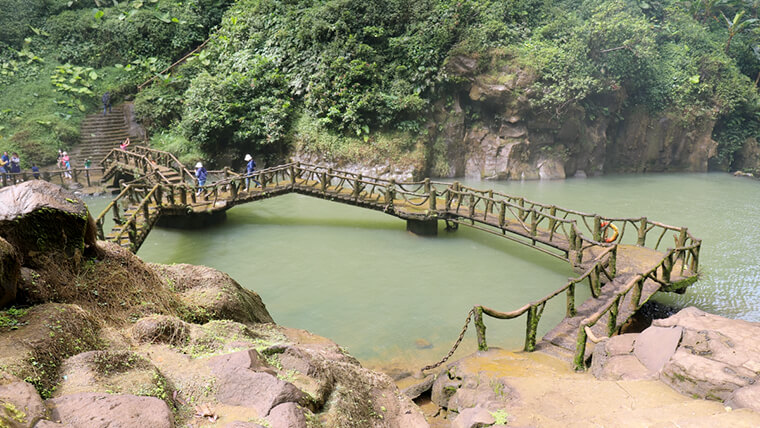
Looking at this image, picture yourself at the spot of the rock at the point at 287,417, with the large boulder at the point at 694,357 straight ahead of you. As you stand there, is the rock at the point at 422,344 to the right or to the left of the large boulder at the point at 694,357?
left

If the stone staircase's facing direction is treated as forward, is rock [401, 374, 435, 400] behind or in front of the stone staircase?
in front

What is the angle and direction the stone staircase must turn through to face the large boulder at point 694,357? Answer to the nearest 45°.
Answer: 0° — it already faces it

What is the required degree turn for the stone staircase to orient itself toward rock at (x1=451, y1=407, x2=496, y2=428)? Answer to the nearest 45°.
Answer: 0° — it already faces it

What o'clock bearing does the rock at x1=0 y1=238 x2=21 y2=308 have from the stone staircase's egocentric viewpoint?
The rock is roughly at 12 o'clock from the stone staircase.

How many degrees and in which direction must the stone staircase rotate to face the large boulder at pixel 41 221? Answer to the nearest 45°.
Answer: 0° — it already faces it

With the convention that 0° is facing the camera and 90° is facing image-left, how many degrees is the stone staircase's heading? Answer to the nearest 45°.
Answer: approximately 0°

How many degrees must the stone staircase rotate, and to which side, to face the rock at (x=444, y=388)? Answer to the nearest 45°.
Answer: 0° — it already faces it
